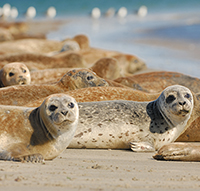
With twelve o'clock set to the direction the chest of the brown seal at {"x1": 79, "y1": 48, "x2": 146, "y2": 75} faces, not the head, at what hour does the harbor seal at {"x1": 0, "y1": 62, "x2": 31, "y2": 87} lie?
The harbor seal is roughly at 4 o'clock from the brown seal.

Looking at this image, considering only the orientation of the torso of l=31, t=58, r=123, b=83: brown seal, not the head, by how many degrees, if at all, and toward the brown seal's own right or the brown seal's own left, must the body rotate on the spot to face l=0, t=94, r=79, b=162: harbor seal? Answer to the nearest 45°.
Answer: approximately 90° to the brown seal's own right

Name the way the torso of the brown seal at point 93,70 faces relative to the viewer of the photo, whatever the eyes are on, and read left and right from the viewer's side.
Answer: facing to the right of the viewer

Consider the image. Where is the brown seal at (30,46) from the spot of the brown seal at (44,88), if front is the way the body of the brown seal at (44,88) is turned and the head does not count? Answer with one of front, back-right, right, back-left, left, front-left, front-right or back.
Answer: left

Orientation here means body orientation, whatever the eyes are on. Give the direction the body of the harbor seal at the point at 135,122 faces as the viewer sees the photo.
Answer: to the viewer's right

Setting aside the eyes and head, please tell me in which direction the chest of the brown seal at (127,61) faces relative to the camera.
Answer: to the viewer's right

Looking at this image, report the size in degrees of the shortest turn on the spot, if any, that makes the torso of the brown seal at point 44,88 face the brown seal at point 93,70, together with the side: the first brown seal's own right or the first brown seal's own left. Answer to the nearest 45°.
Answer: approximately 45° to the first brown seal's own left

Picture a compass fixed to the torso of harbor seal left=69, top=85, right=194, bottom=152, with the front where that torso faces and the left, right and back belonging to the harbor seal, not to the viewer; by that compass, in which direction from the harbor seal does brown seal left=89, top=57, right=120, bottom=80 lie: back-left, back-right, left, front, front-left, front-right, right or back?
left

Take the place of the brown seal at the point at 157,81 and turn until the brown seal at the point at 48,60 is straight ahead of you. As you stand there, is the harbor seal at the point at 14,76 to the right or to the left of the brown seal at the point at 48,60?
left
